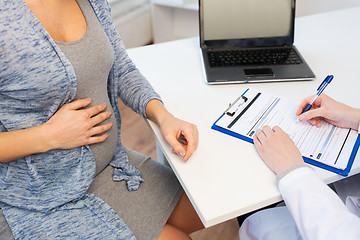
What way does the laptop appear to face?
toward the camera
